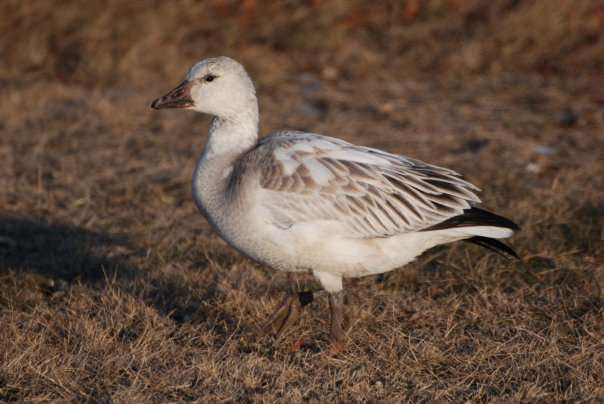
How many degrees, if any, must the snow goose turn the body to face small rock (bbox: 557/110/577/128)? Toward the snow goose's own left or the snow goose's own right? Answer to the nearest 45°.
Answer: approximately 135° to the snow goose's own right

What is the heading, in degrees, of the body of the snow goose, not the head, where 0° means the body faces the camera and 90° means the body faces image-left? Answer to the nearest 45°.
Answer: approximately 90°

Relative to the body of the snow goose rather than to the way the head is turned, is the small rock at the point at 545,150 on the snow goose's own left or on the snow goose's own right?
on the snow goose's own right
